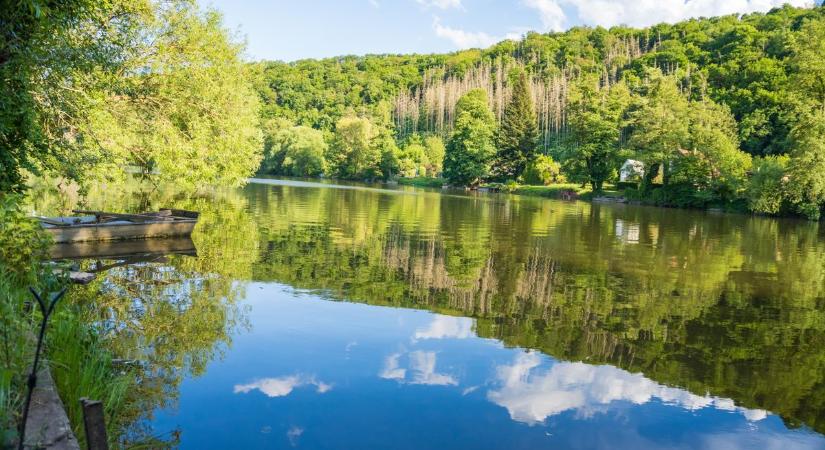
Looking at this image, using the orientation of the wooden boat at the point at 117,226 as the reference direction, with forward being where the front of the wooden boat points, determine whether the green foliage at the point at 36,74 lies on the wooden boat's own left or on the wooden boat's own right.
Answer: on the wooden boat's own left

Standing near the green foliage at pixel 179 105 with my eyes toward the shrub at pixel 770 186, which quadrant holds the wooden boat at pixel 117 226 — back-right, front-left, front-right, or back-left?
back-right
